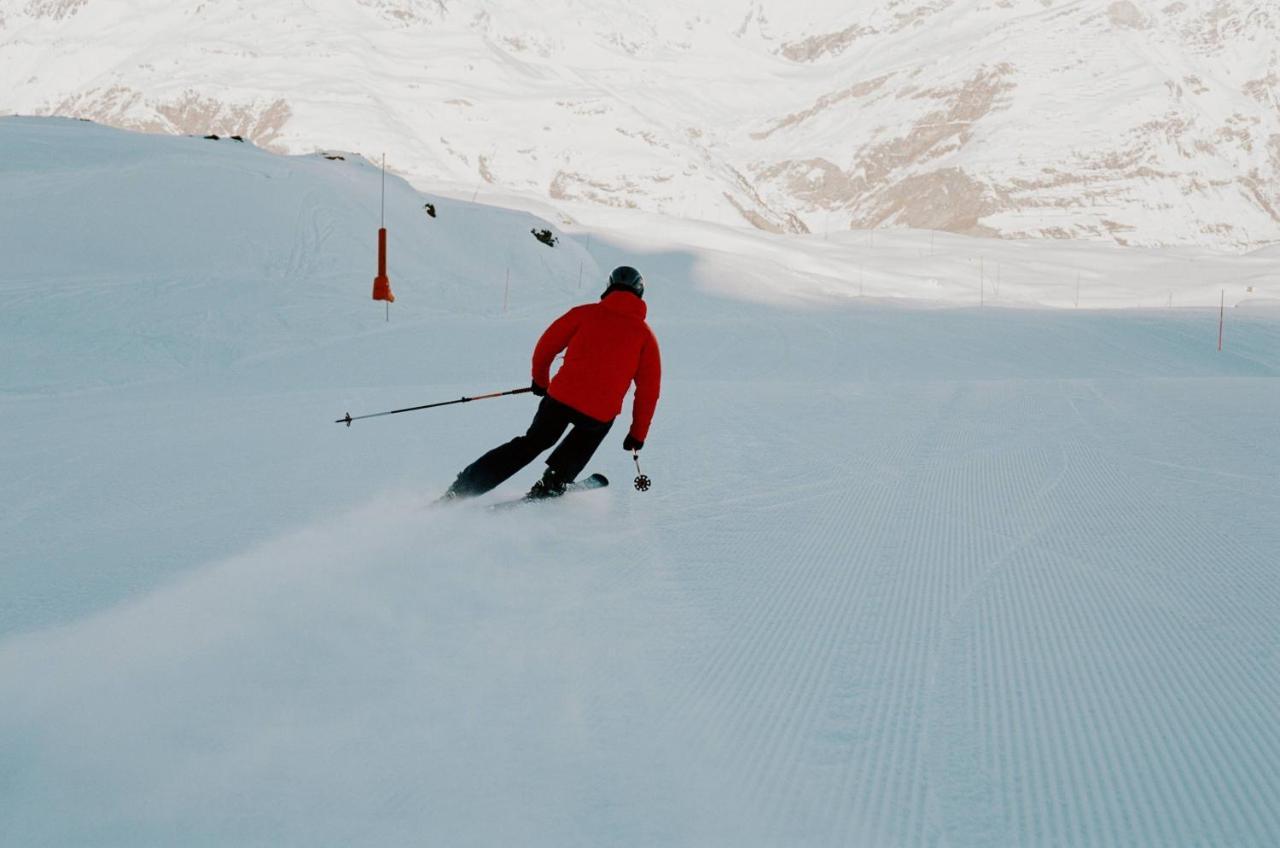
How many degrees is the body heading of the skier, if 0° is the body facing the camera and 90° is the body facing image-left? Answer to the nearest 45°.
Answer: approximately 180°
